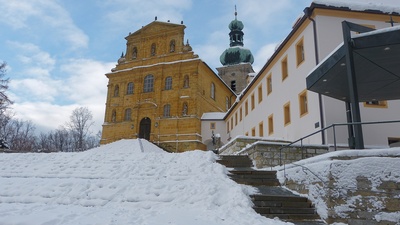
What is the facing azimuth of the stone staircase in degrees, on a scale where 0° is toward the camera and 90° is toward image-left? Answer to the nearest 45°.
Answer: approximately 0°

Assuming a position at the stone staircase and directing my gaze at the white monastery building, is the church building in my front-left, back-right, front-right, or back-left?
front-left

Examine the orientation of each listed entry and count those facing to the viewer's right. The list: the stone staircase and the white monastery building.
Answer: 0

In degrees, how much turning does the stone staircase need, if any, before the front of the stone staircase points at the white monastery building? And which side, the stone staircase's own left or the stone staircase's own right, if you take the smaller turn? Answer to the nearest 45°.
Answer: approximately 180°

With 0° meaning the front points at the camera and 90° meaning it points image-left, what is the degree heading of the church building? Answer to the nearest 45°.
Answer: approximately 45°

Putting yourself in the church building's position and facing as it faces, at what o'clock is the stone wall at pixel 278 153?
The stone wall is roughly at 10 o'clock from the church building.

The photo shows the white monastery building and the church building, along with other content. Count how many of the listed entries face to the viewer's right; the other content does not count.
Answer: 0

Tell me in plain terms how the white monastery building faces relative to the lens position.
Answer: facing the viewer and to the left of the viewer

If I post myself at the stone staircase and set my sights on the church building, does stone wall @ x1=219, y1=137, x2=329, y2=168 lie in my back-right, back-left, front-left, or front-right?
front-right

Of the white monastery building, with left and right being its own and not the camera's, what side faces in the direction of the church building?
right

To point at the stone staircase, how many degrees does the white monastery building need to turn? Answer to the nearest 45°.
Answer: approximately 45° to its left

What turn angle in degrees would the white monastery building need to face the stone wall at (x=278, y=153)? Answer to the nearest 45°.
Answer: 0° — it already faces it

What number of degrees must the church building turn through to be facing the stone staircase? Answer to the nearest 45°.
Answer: approximately 45° to its left

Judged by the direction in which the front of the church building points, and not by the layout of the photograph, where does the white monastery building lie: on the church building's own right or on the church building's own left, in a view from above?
on the church building's own left

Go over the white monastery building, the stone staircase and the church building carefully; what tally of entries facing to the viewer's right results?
0
